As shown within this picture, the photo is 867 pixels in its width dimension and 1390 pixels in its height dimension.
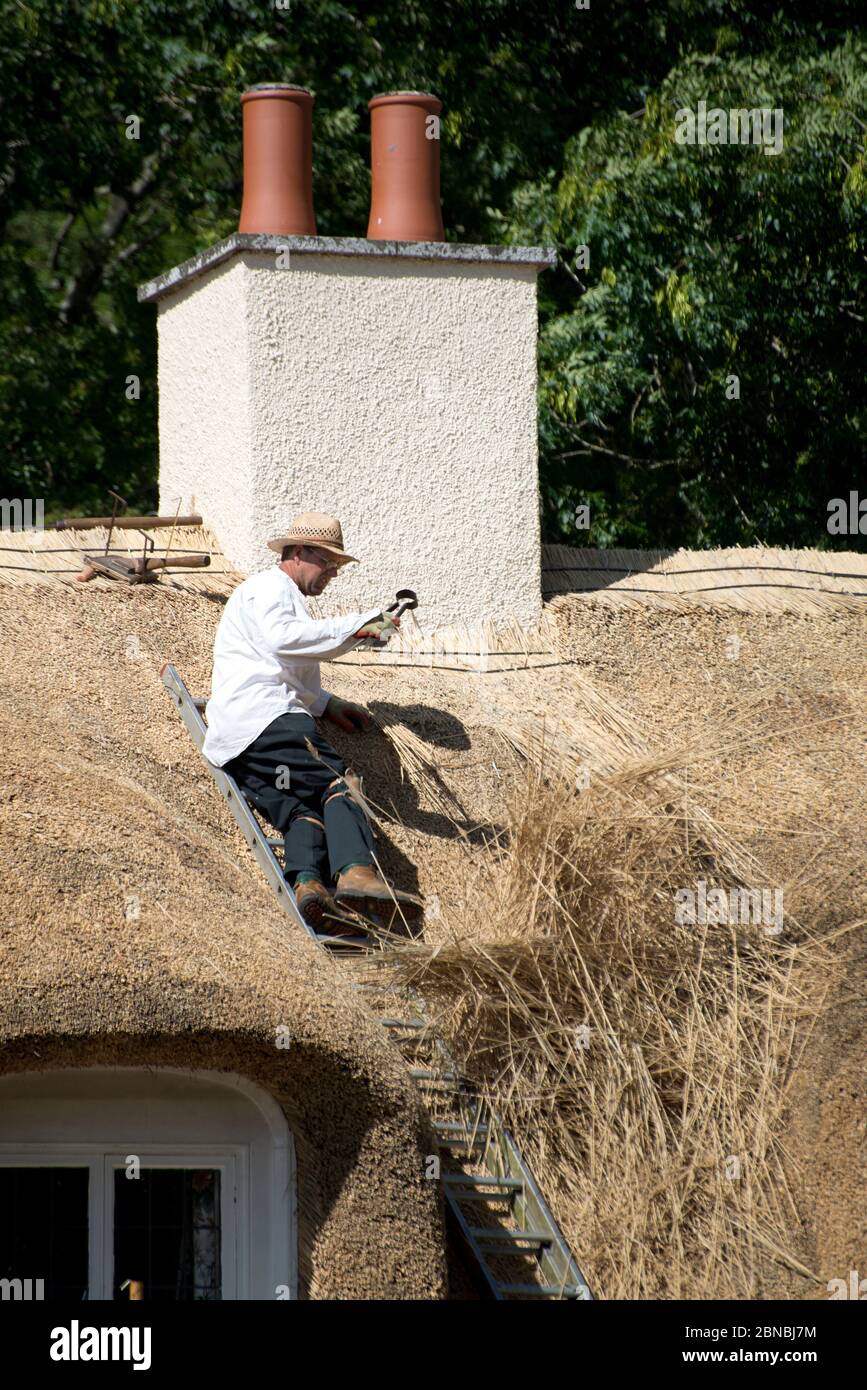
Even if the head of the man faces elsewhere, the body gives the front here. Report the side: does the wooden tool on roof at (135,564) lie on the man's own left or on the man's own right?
on the man's own left

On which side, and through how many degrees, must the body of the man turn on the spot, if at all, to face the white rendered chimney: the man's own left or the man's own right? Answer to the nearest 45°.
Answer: approximately 90° to the man's own left

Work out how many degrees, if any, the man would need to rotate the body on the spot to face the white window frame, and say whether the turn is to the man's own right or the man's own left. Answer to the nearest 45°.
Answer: approximately 90° to the man's own right

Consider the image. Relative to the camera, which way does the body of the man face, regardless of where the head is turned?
to the viewer's right
